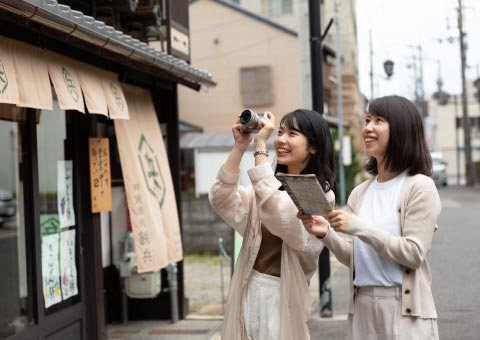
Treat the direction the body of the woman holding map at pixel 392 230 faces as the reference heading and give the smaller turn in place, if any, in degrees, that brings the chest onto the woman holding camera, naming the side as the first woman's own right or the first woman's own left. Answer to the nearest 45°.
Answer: approximately 45° to the first woman's own right

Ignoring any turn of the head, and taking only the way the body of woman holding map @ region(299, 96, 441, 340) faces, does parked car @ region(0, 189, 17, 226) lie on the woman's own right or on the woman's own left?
on the woman's own right

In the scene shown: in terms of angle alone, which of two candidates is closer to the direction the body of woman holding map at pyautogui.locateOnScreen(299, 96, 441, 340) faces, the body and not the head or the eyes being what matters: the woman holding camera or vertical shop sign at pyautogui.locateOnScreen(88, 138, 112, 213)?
the woman holding camera

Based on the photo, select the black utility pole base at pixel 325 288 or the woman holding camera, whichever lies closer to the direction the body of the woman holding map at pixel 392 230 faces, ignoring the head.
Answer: the woman holding camera

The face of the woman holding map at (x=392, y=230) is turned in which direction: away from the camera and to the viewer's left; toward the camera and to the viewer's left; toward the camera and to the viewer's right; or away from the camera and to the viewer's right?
toward the camera and to the viewer's left

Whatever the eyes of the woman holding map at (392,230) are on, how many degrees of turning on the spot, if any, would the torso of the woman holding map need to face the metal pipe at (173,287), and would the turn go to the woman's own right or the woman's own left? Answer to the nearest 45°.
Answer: approximately 90° to the woman's own right

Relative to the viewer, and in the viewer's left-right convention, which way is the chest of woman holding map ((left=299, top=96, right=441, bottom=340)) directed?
facing the viewer and to the left of the viewer

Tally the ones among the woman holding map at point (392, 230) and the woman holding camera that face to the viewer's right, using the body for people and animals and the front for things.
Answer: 0

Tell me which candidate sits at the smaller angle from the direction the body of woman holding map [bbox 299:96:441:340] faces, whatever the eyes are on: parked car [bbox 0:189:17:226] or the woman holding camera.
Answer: the woman holding camera
